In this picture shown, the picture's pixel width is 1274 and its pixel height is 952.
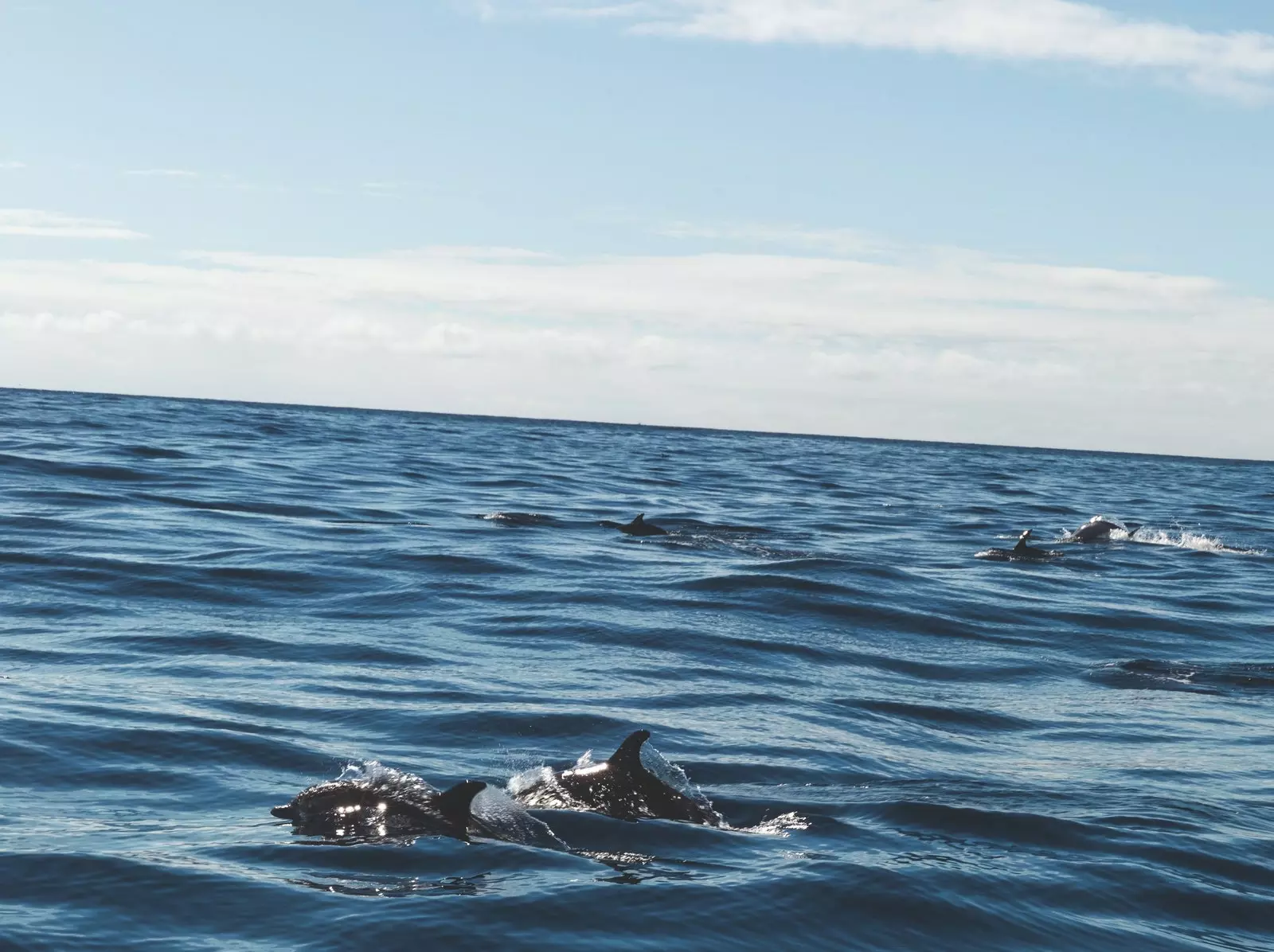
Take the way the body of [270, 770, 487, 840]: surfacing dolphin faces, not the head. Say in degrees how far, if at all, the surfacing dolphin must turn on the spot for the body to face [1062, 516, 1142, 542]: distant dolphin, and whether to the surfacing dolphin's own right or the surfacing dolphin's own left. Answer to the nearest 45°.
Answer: approximately 135° to the surfacing dolphin's own right

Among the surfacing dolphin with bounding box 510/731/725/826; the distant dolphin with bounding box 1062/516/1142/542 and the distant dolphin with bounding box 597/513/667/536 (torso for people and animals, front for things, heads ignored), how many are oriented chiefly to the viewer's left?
3

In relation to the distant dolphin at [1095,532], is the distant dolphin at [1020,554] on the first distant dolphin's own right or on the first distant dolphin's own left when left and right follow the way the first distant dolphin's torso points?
on the first distant dolphin's own left

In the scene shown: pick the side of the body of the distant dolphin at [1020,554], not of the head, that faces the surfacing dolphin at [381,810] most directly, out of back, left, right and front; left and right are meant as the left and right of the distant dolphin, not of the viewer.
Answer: left

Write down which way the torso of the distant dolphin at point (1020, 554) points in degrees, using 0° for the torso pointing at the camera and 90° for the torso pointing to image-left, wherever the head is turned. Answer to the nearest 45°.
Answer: approximately 90°

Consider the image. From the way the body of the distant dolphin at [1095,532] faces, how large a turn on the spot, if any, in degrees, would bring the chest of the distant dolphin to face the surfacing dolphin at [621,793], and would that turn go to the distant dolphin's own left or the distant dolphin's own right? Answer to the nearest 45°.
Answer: approximately 90° to the distant dolphin's own left

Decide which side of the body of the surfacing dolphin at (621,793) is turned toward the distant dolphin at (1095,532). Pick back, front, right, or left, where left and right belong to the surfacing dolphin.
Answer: right

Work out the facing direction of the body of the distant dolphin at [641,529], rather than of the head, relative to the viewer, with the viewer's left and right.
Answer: facing to the left of the viewer

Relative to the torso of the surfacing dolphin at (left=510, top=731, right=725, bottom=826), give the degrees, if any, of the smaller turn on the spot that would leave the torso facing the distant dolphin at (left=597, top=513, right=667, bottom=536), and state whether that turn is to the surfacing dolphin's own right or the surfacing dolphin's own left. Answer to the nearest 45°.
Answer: approximately 90° to the surfacing dolphin's own right

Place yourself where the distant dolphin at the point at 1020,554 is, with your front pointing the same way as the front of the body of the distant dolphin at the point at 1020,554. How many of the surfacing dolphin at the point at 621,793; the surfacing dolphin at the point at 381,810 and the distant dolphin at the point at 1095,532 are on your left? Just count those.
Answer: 2

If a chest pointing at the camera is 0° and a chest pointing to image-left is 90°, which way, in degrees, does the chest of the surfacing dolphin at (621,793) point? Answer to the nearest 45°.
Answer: approximately 90°

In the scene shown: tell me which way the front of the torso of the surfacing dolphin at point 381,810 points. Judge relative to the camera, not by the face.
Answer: to the viewer's left

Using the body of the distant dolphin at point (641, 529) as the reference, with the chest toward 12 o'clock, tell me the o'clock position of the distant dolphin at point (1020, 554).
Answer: the distant dolphin at point (1020, 554) is roughly at 6 o'clock from the distant dolphin at point (641, 529).

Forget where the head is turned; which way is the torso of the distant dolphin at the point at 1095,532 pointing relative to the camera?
to the viewer's left
